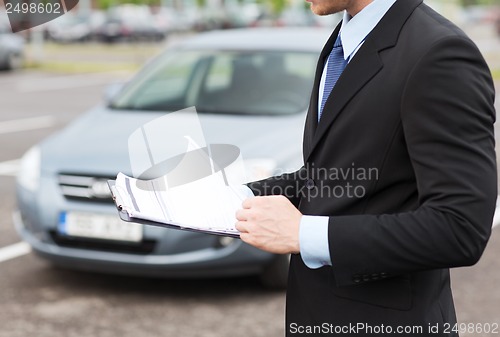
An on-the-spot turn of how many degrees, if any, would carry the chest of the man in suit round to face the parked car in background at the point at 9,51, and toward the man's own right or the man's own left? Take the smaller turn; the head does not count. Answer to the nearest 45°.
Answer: approximately 90° to the man's own right

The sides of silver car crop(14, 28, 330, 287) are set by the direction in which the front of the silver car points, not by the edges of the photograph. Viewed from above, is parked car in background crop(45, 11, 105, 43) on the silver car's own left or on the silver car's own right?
on the silver car's own right

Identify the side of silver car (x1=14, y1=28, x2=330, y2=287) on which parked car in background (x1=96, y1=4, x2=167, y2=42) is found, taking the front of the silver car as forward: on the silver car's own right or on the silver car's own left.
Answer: on the silver car's own right

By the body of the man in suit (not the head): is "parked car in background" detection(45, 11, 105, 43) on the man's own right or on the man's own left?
on the man's own right

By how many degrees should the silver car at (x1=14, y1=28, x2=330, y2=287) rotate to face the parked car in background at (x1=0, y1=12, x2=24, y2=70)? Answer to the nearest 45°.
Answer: approximately 135° to its right

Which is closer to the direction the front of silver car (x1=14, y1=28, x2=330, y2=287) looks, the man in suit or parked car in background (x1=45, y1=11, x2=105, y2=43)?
the man in suit

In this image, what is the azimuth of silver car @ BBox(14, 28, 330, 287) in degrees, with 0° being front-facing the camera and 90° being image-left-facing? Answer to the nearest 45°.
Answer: approximately 45°

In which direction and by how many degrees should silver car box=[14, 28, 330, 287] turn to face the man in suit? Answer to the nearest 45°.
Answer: approximately 45° to its left

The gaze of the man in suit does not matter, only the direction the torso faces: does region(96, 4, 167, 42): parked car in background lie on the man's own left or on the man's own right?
on the man's own right
